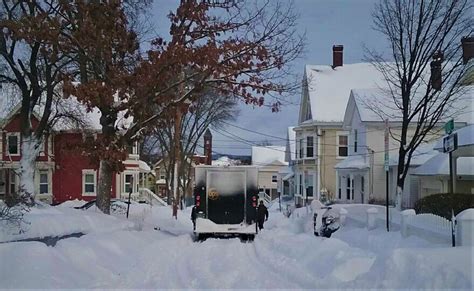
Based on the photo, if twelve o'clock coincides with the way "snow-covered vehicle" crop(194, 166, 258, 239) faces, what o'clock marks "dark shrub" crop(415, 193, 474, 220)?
The dark shrub is roughly at 4 o'clock from the snow-covered vehicle.

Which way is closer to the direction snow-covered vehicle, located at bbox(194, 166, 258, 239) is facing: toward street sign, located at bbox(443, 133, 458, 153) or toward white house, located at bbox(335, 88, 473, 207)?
the white house

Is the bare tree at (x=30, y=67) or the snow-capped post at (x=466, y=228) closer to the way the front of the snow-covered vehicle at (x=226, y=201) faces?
the bare tree

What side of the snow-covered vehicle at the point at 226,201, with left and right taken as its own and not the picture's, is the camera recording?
back

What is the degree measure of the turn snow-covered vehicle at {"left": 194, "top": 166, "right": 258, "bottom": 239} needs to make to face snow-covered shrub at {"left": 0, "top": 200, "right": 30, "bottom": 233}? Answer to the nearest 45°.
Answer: approximately 135° to its left

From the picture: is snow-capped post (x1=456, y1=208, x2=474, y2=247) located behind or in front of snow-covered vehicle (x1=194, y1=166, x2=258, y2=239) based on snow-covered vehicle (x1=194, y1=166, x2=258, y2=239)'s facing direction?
behind

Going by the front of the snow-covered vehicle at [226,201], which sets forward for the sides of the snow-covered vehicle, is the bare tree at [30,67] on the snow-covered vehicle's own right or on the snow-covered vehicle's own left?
on the snow-covered vehicle's own left
